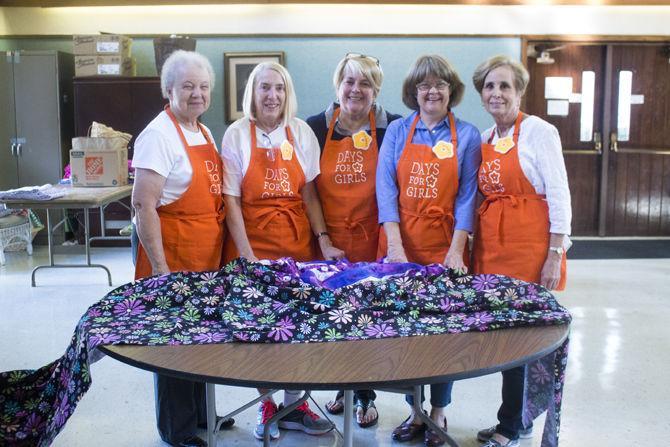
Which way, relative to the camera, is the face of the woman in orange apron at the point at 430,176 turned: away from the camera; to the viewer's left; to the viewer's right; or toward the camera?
toward the camera

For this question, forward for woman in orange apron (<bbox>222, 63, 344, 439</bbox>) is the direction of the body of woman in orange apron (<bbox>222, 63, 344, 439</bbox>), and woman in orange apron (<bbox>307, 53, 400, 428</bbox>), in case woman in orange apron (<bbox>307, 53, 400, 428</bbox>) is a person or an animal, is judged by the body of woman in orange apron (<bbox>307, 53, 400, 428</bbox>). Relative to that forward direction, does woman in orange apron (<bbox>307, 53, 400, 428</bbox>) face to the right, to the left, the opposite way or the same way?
the same way

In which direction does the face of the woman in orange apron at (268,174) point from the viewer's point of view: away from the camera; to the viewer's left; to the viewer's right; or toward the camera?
toward the camera

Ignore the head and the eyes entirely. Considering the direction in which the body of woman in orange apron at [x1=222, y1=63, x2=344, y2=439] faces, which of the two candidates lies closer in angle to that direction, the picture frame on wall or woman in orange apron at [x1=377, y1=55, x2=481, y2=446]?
the woman in orange apron

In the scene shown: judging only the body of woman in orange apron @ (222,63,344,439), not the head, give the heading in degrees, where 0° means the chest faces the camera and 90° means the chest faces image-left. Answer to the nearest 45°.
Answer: approximately 0°

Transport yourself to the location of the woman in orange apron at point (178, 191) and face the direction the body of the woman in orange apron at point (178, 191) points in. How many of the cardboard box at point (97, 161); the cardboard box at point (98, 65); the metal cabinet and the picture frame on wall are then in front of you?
0

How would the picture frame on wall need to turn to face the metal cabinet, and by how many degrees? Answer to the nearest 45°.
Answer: approximately 90° to its right

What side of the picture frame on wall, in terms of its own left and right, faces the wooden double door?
left

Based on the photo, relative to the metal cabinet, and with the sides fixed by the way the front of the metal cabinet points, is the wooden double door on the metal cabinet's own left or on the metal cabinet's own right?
on the metal cabinet's own left

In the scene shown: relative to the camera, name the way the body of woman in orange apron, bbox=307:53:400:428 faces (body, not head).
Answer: toward the camera

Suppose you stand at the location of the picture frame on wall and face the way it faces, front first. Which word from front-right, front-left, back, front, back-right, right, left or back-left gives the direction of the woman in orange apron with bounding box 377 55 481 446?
front

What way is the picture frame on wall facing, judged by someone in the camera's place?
facing the viewer

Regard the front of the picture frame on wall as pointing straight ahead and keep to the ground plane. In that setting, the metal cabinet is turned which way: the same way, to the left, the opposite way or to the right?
the same way

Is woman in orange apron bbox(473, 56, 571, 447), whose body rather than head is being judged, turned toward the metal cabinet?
no

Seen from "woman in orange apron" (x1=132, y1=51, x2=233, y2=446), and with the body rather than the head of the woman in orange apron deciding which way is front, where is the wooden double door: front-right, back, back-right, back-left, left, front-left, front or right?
left

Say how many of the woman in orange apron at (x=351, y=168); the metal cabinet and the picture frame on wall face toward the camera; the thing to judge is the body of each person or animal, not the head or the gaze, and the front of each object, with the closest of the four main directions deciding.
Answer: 3
